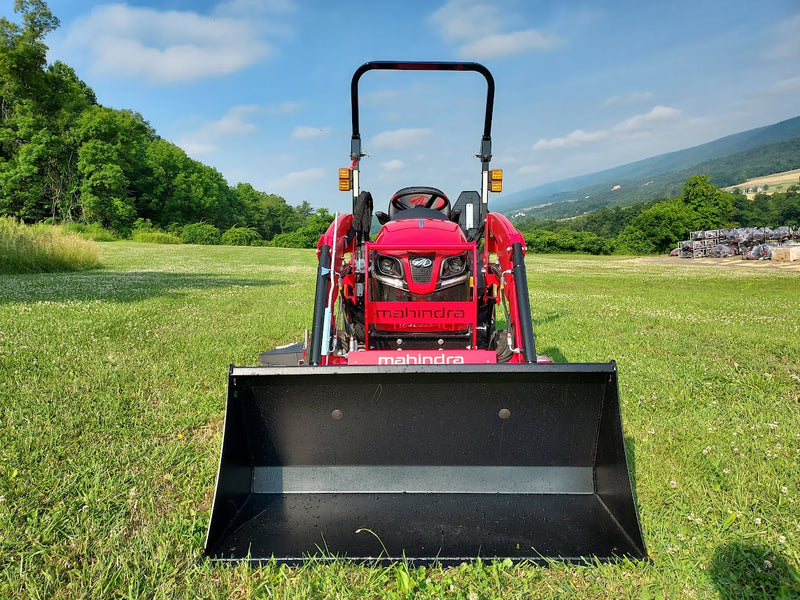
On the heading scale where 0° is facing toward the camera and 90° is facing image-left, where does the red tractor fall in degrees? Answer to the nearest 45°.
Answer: approximately 0°

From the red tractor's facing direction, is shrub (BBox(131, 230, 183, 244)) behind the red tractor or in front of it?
behind

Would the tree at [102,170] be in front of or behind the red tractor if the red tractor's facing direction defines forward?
behind
